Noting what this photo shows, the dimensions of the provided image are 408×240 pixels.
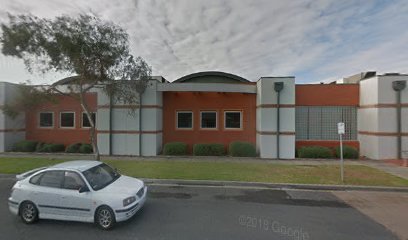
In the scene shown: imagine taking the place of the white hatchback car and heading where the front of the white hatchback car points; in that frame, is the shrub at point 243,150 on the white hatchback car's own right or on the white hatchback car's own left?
on the white hatchback car's own left

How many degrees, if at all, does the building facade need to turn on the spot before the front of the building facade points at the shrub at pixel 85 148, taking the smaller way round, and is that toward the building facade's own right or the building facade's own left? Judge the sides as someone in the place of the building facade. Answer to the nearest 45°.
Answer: approximately 90° to the building facade's own right

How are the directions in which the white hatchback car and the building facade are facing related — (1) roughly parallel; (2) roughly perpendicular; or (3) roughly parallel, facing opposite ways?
roughly perpendicular

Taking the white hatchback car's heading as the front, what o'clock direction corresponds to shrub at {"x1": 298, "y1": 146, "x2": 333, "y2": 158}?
The shrub is roughly at 10 o'clock from the white hatchback car.

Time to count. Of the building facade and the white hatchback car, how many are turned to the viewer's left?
0

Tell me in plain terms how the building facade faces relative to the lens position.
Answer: facing the viewer

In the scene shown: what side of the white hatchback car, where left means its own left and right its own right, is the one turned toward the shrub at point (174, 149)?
left

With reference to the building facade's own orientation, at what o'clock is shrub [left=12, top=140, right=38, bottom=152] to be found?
The shrub is roughly at 3 o'clock from the building facade.

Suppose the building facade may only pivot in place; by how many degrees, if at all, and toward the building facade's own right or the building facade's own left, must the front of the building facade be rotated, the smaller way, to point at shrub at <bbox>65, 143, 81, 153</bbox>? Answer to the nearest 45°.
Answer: approximately 90° to the building facade's own right

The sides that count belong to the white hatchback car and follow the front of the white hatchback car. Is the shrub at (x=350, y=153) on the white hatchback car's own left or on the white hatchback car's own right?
on the white hatchback car's own left

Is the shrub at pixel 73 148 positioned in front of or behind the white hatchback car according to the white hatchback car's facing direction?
behind
